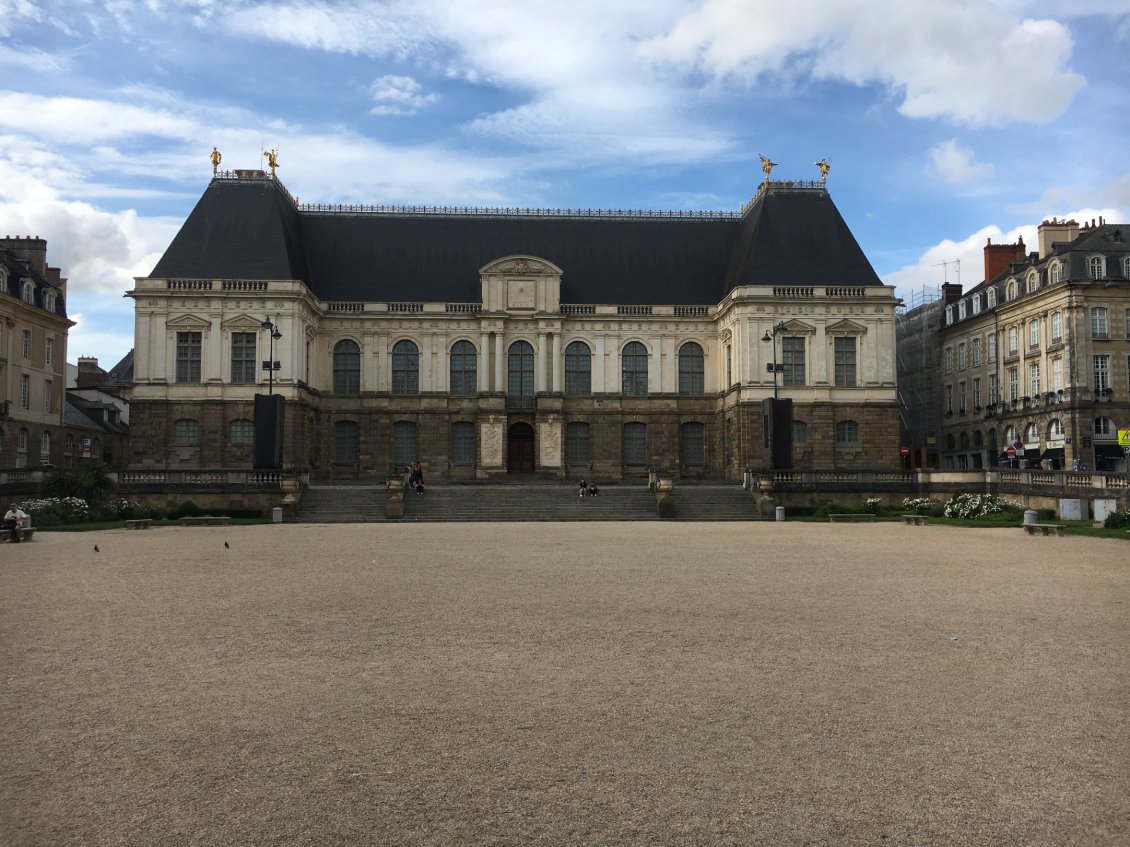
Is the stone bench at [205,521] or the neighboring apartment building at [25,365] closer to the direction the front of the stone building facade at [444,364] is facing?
the stone bench

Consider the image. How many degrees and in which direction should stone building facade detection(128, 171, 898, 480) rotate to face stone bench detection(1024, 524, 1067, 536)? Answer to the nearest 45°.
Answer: approximately 45° to its left

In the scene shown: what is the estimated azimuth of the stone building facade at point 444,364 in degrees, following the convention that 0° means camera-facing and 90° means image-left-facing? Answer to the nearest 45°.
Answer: approximately 0°

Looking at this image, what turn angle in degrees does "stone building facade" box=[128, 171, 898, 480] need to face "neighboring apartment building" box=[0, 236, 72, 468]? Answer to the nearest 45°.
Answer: approximately 90° to its right

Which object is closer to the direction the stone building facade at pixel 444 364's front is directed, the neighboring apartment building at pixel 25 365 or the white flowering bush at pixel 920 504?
the white flowering bush
